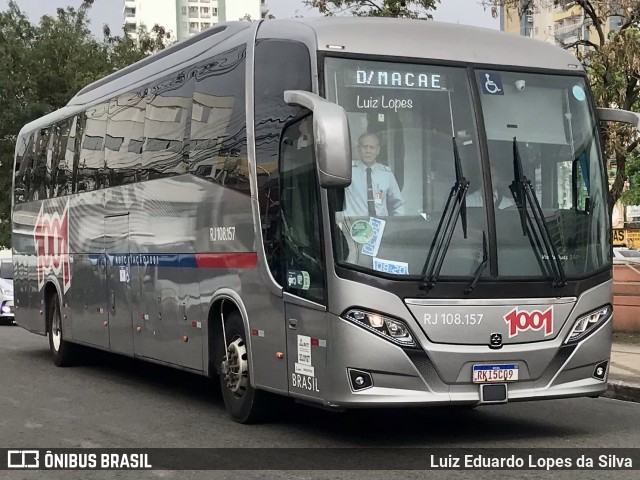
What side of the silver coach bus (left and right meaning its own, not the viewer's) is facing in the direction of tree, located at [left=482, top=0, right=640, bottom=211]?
left

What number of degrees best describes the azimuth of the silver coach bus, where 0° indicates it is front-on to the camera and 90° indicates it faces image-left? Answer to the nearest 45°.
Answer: approximately 315°

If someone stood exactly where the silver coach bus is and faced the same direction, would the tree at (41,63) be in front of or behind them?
behind

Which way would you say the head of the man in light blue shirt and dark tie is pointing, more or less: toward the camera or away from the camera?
toward the camera
